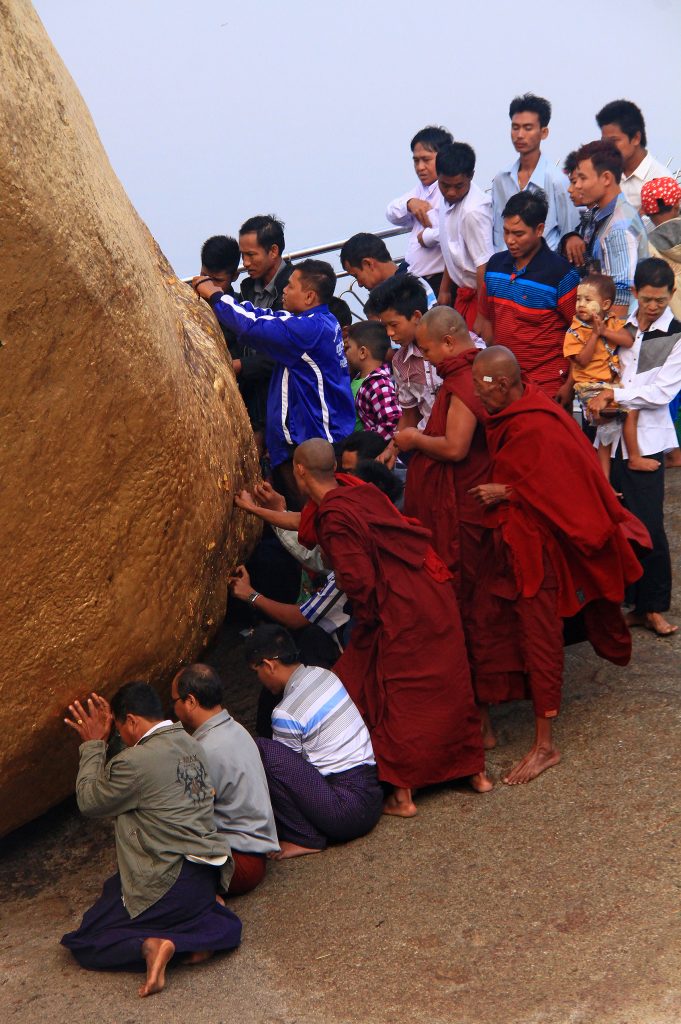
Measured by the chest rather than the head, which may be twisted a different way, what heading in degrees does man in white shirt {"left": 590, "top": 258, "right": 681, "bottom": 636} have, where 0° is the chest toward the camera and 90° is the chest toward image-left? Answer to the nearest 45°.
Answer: approximately 45°

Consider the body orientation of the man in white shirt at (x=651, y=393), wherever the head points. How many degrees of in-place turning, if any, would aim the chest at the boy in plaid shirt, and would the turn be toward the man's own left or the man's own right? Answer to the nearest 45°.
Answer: approximately 45° to the man's own right

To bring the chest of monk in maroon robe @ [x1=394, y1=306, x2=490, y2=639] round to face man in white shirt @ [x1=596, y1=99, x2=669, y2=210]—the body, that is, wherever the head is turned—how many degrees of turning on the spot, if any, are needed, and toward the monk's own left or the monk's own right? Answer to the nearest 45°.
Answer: approximately 135° to the monk's own right

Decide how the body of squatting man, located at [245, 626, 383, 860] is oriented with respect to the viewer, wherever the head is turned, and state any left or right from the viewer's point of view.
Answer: facing to the left of the viewer

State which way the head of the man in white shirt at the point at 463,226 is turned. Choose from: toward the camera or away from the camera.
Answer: toward the camera

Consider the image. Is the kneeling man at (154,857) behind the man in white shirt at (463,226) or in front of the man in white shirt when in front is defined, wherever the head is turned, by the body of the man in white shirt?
in front

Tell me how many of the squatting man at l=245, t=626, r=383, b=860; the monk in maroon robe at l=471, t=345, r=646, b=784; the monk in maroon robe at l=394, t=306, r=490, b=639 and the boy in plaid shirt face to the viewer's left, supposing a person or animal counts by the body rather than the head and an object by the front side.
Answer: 4

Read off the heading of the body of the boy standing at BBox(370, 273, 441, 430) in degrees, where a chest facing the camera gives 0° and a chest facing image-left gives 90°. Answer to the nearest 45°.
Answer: approximately 45°

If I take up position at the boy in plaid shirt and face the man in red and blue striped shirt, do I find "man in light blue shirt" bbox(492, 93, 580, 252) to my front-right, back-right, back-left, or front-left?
front-left

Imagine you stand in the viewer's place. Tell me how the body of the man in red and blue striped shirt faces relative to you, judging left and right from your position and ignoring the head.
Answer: facing the viewer and to the left of the viewer

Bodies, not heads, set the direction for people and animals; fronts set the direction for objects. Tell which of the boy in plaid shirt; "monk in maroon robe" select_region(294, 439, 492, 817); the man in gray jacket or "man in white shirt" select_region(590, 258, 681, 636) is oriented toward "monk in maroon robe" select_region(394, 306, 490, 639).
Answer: the man in white shirt

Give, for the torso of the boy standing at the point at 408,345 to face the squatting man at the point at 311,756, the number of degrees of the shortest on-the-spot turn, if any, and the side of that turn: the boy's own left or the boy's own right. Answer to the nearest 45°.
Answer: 0° — they already face them

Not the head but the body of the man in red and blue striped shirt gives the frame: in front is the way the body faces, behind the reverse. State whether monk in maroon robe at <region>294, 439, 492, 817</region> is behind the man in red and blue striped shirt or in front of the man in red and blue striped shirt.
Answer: in front

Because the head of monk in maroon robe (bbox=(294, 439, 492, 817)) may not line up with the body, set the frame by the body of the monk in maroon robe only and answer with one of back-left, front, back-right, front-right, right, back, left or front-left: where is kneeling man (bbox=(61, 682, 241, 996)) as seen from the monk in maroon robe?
left

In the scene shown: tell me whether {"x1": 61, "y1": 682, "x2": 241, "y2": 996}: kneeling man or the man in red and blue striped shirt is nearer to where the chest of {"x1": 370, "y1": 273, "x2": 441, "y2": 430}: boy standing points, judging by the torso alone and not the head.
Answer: the kneeling man
